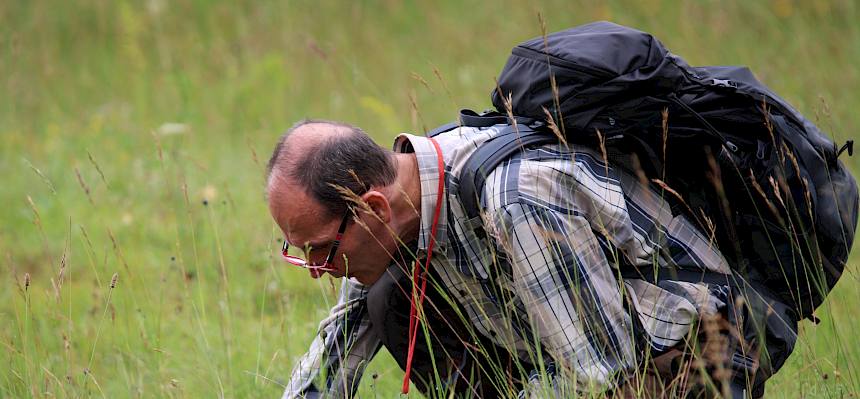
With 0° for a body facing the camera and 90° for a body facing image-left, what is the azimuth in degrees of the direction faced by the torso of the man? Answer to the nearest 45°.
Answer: approximately 90°

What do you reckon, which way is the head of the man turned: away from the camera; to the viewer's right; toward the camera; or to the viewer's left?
to the viewer's left

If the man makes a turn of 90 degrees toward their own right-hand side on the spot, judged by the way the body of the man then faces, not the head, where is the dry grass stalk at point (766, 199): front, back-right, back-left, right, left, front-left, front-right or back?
right
